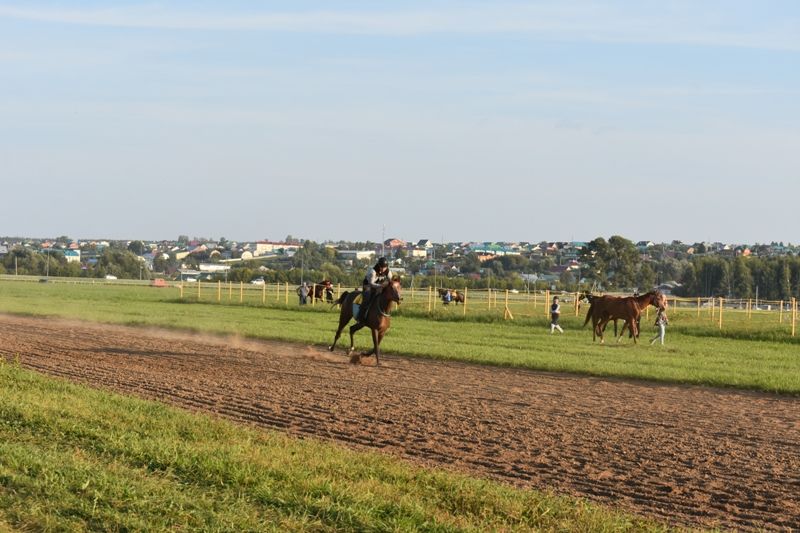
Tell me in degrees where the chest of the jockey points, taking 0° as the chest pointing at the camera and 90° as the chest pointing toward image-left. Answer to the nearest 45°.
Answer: approximately 315°

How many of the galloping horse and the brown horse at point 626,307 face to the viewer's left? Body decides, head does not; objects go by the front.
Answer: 0

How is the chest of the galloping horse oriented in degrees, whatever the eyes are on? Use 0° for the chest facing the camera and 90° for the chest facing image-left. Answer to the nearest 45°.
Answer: approximately 315°

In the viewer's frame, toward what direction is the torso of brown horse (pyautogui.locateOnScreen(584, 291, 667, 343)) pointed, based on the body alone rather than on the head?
to the viewer's right

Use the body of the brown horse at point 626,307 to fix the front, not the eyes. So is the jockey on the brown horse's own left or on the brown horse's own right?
on the brown horse's own right

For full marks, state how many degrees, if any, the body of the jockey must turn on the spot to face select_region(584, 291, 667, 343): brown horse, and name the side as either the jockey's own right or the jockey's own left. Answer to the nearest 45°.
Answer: approximately 90° to the jockey's own left

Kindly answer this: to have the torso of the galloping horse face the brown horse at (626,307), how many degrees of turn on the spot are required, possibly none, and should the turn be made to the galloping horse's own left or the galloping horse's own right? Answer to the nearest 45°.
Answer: approximately 90° to the galloping horse's own left

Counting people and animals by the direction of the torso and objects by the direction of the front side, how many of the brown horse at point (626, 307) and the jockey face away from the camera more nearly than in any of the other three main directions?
0
